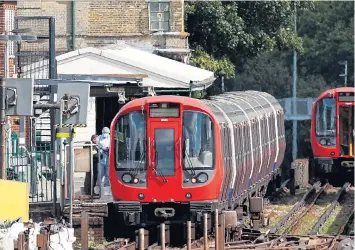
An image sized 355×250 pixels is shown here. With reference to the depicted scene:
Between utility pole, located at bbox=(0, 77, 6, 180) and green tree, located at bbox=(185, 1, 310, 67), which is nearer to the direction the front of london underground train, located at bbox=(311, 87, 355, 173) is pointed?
the utility pole

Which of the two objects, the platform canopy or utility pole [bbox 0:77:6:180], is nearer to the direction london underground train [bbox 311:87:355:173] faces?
the utility pole

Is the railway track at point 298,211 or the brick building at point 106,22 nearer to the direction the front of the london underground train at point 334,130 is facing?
the railway track

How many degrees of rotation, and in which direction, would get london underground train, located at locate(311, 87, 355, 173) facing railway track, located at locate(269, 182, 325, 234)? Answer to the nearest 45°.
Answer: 0° — it already faces it

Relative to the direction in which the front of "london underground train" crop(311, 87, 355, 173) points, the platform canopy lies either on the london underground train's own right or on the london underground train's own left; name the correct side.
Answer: on the london underground train's own right

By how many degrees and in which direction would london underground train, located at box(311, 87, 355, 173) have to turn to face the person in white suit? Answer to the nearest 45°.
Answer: approximately 45° to its right

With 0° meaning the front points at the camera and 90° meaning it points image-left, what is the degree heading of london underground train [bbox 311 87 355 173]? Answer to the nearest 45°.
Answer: approximately 0°

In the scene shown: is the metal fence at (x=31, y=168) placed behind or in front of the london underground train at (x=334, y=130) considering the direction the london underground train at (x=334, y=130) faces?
in front
